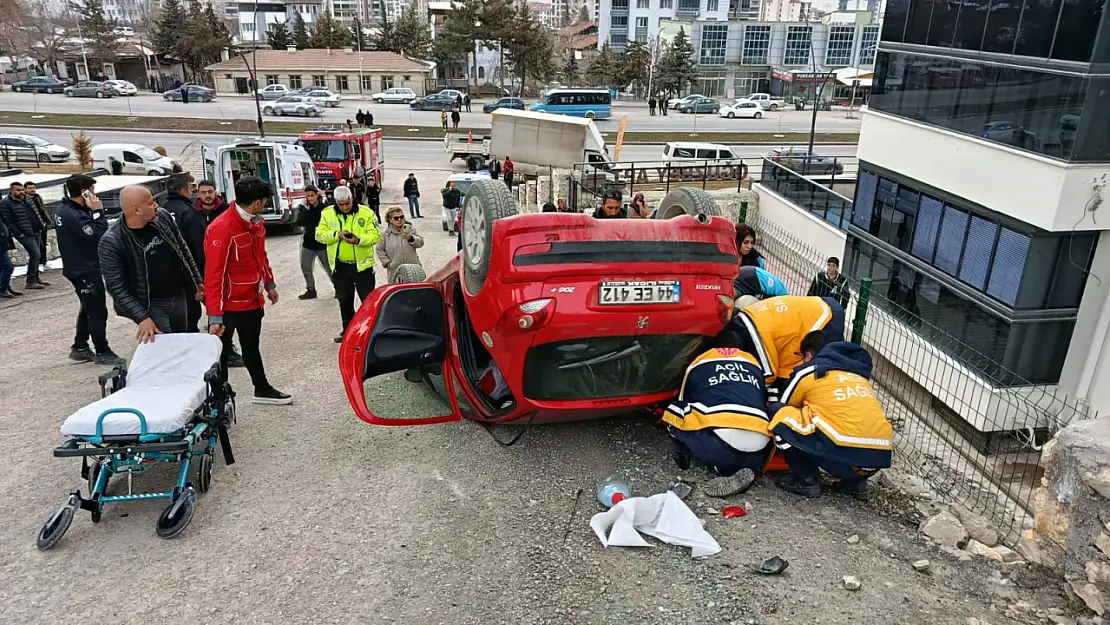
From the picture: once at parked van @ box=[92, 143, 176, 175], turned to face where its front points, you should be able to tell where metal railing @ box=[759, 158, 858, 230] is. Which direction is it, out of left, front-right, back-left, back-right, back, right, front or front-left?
front-right

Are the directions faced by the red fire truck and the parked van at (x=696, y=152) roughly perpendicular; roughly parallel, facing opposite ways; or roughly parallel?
roughly perpendicular

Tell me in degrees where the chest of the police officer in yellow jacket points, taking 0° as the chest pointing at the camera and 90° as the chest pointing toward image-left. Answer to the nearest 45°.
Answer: approximately 0°

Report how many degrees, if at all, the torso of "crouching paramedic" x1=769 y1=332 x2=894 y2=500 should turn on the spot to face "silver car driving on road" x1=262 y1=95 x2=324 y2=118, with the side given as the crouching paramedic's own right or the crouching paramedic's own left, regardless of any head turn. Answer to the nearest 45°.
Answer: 0° — they already face it

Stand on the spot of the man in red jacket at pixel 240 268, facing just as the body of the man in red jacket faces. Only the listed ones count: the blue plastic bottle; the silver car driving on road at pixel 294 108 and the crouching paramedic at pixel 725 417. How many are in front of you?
2

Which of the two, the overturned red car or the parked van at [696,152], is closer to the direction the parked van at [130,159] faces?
the parked van

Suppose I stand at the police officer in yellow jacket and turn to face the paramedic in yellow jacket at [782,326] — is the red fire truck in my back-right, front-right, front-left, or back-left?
back-left

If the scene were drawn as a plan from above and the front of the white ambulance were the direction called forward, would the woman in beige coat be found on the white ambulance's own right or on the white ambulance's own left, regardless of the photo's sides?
on the white ambulance's own right

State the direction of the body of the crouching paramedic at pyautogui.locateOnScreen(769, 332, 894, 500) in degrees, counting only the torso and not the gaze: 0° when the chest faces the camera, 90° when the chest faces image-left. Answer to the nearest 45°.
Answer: approximately 135°

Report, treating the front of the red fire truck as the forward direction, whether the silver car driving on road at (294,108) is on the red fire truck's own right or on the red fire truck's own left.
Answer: on the red fire truck's own right

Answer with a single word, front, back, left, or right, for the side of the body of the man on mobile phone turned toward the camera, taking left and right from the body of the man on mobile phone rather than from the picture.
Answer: right

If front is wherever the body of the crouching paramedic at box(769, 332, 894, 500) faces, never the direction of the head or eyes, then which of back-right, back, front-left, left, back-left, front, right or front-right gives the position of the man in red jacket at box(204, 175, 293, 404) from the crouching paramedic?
front-left

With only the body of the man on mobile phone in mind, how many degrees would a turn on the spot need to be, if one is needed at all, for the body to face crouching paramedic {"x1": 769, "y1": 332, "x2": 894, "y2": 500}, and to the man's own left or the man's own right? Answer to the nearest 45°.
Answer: approximately 45° to the man's own right
